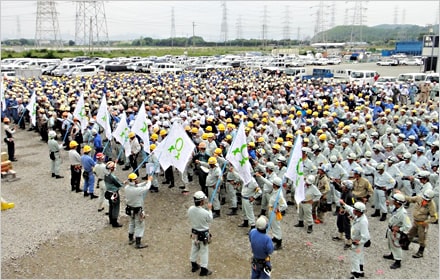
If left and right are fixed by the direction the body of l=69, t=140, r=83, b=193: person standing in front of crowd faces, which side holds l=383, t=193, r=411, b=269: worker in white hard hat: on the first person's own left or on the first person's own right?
on the first person's own right

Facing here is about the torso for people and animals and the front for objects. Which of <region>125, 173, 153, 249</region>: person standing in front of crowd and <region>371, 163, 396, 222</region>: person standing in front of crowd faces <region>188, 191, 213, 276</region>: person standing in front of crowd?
<region>371, 163, 396, 222</region>: person standing in front of crowd

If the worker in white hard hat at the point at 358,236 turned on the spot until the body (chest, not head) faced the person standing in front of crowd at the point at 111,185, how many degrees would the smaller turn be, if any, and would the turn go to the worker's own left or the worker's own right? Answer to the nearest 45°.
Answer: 0° — they already face them

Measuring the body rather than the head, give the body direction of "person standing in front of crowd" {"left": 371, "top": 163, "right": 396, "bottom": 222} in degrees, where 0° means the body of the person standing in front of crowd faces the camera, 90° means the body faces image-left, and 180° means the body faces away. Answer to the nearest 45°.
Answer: approximately 45°

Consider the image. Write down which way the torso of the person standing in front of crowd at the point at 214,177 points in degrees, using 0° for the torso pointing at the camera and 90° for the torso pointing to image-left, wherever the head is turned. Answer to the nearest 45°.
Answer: approximately 45°

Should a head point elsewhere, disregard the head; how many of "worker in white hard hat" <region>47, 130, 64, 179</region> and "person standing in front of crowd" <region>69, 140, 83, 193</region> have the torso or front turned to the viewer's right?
2

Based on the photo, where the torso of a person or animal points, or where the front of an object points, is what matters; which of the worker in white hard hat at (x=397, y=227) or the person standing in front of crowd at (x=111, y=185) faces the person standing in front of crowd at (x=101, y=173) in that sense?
the worker in white hard hat

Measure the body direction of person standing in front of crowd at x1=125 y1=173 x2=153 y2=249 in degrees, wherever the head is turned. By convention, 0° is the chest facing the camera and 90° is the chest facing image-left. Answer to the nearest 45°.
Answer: approximately 225°

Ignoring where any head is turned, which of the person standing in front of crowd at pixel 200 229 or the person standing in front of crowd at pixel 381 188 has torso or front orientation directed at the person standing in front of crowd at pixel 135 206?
the person standing in front of crowd at pixel 381 188

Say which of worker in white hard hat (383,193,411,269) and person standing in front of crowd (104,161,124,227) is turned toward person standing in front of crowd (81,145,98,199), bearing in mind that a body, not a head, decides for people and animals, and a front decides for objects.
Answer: the worker in white hard hat

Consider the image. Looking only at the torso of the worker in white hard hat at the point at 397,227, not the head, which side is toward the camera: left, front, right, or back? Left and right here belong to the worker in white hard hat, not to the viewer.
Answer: left
